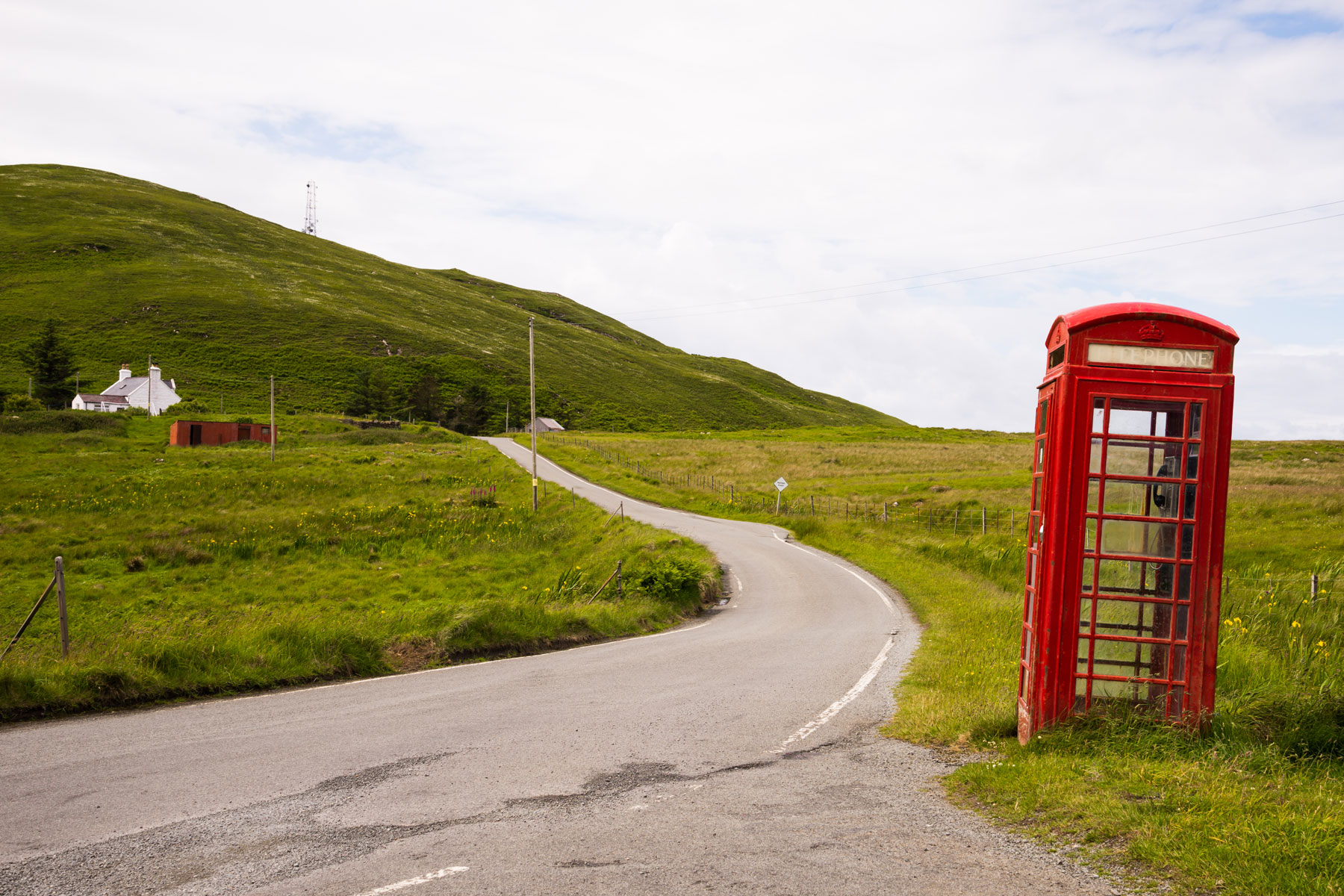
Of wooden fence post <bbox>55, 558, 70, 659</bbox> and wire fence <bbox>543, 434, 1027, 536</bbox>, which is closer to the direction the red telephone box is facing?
the wooden fence post

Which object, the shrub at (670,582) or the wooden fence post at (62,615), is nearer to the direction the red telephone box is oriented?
the wooden fence post

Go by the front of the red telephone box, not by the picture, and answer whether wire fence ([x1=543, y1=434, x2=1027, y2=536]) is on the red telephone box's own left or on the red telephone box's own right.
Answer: on the red telephone box's own right

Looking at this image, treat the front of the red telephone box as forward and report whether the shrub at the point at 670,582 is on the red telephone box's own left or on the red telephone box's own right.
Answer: on the red telephone box's own right
